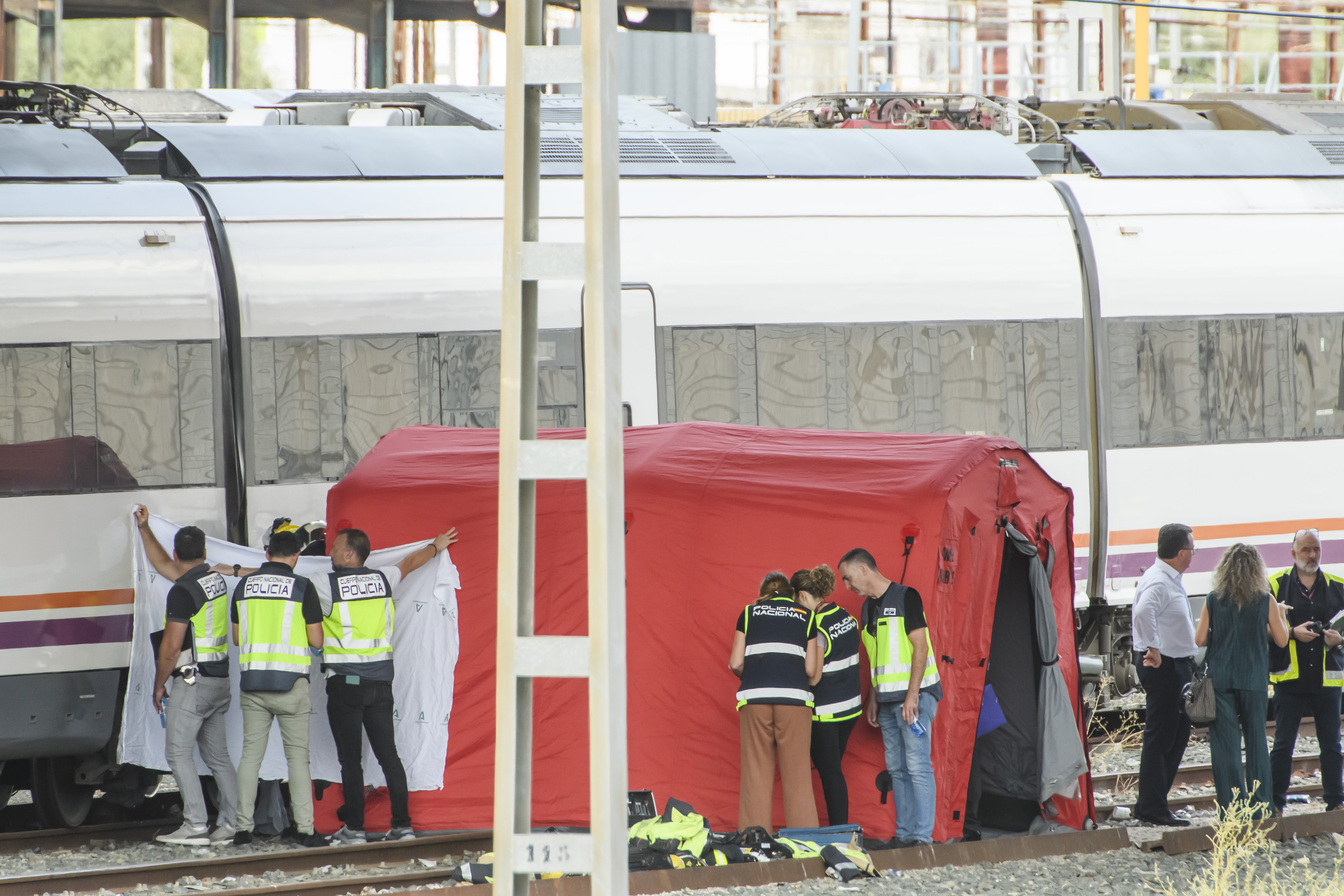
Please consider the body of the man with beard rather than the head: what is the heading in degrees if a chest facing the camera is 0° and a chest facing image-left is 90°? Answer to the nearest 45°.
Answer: approximately 0°

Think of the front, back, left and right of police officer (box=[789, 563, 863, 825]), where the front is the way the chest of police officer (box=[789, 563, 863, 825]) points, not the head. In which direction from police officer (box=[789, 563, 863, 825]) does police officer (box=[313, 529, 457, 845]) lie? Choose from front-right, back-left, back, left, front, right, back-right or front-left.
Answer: front-left

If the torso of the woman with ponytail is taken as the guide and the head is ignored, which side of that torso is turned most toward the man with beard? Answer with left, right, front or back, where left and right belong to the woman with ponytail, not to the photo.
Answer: right

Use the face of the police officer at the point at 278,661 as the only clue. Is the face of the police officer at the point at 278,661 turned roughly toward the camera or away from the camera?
away from the camera

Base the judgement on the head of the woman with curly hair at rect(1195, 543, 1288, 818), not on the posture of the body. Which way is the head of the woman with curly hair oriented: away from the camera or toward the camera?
away from the camera

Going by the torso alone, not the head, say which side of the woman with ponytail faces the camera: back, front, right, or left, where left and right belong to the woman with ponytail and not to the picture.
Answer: back

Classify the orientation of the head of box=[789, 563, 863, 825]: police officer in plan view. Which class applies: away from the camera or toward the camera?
away from the camera

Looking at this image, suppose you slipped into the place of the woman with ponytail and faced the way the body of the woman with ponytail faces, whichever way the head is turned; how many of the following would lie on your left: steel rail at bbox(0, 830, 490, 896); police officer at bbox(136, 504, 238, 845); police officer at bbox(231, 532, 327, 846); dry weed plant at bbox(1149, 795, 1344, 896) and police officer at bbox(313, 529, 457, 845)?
4

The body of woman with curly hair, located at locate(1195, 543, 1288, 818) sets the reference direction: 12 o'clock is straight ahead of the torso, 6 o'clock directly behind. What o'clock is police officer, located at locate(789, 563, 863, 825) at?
The police officer is roughly at 8 o'clock from the woman with curly hair.

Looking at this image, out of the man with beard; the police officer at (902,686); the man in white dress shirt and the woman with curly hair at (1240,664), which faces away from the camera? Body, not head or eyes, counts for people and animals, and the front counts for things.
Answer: the woman with curly hair

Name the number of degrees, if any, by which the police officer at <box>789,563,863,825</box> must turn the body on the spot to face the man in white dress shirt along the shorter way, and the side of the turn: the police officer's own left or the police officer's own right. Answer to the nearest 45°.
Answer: approximately 90° to the police officer's own right

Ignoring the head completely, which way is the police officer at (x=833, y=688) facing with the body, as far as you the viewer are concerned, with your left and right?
facing away from the viewer and to the left of the viewer
